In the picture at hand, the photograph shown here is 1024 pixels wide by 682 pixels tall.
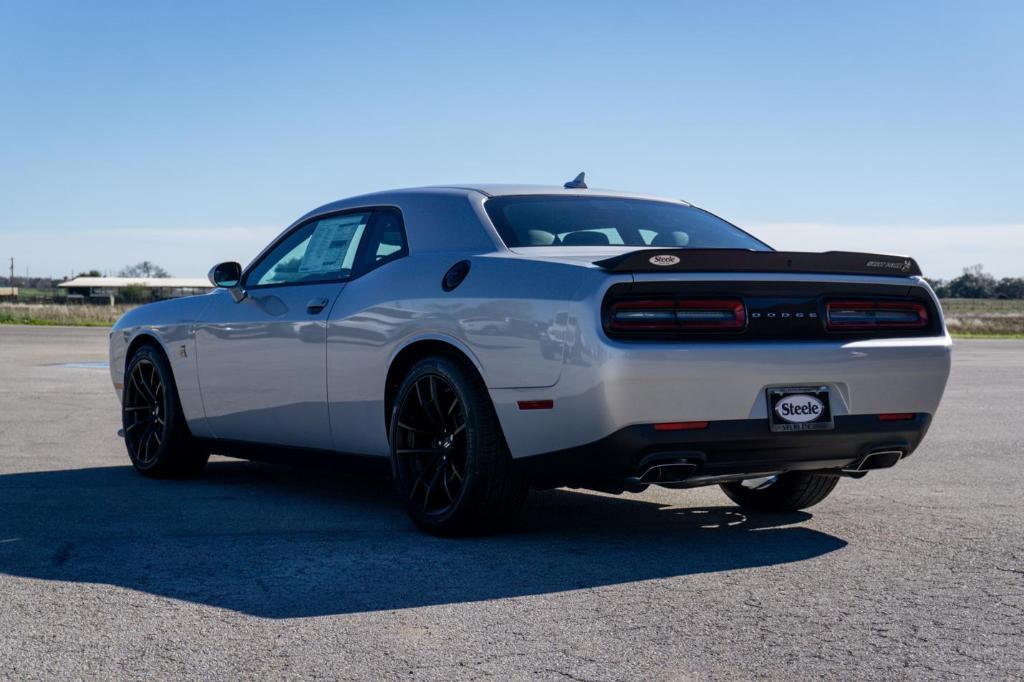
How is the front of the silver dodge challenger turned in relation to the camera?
facing away from the viewer and to the left of the viewer
